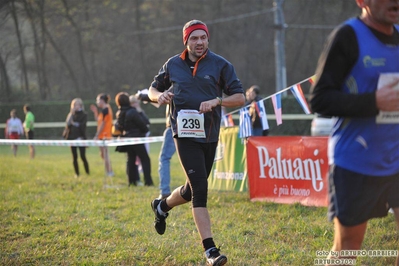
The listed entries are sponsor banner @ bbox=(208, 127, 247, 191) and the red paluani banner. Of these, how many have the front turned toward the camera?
2

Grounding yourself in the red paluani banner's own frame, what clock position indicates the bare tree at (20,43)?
The bare tree is roughly at 5 o'clock from the red paluani banner.

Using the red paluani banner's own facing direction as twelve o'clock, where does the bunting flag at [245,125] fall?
The bunting flag is roughly at 5 o'clock from the red paluani banner.

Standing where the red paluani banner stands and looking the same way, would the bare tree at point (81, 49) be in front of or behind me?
behind

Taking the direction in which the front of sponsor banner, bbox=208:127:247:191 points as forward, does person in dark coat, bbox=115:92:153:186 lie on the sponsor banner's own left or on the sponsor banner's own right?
on the sponsor banner's own right

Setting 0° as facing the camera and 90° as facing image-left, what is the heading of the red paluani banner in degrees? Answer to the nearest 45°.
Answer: approximately 0°

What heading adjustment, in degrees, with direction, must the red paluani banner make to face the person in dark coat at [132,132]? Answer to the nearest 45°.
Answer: approximately 135° to its right
